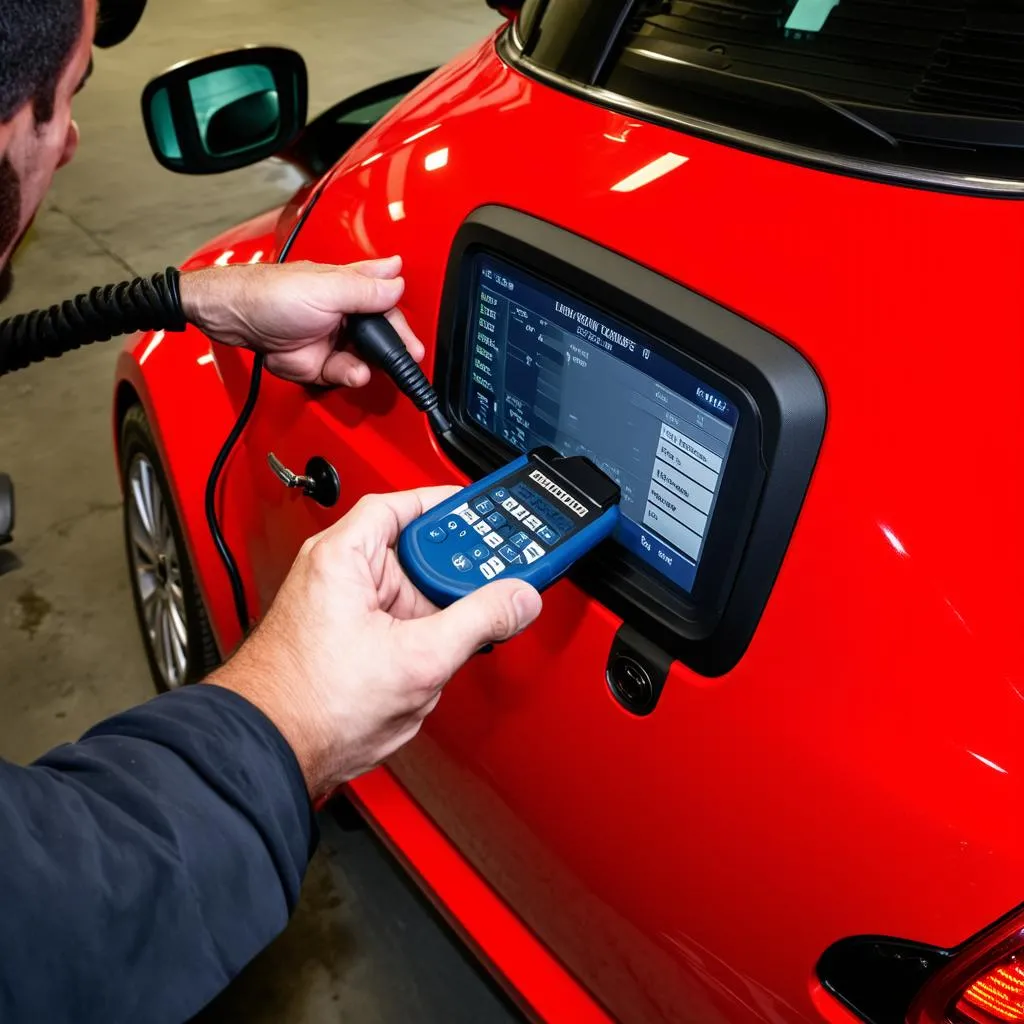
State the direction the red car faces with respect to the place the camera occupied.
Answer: facing away from the viewer and to the left of the viewer
